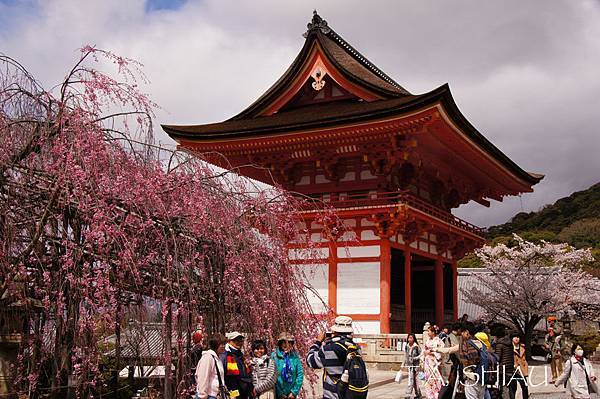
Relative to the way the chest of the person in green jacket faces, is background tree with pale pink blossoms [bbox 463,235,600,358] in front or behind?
behind

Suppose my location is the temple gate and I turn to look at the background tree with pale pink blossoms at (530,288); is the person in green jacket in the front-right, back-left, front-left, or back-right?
back-right

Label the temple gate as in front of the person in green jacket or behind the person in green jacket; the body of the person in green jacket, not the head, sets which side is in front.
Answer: behind

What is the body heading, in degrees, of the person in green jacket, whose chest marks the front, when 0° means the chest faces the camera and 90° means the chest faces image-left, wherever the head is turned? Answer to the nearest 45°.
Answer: approximately 0°
